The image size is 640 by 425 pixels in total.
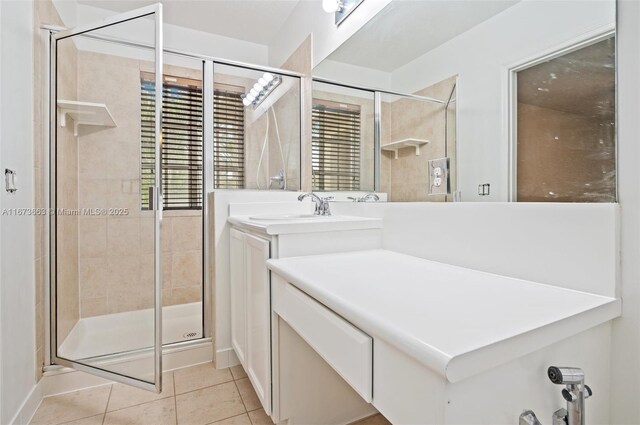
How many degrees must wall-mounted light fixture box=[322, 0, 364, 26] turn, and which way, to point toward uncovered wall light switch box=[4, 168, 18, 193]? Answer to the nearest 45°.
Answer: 0° — it already faces it

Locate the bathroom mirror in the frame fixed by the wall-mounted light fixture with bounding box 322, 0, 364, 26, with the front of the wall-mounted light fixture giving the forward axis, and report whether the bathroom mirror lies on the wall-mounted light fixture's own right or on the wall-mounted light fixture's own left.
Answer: on the wall-mounted light fixture's own left

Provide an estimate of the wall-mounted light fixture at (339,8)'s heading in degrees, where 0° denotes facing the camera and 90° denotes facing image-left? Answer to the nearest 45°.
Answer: approximately 45°
